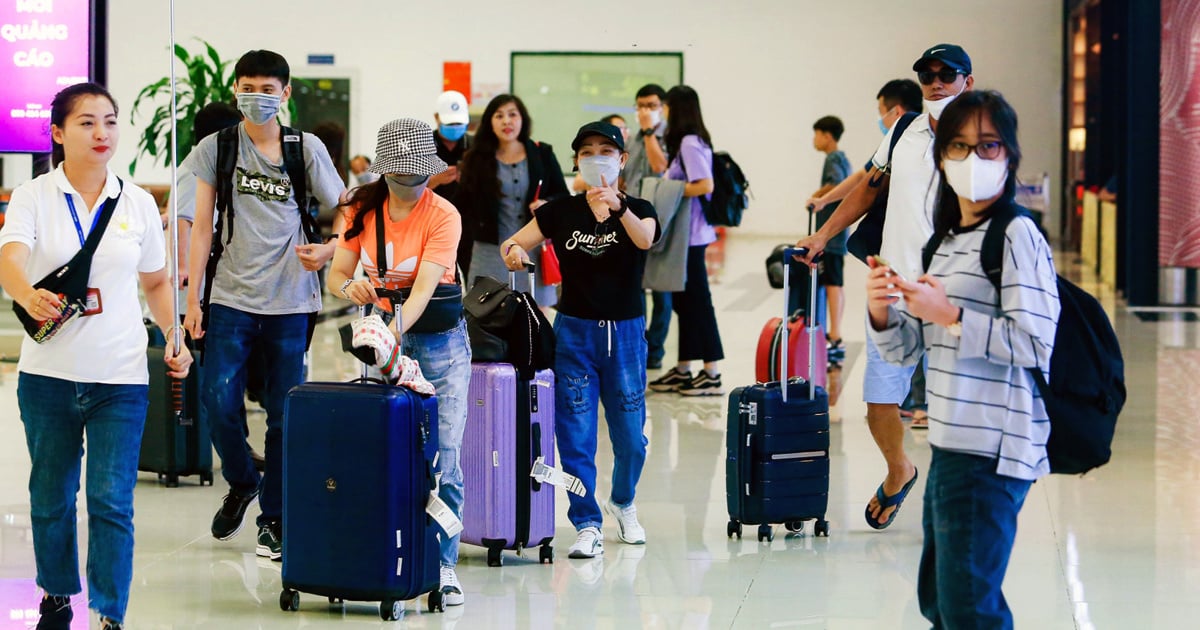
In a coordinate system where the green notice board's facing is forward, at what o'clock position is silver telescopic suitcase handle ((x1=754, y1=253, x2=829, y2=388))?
The silver telescopic suitcase handle is roughly at 12 o'clock from the green notice board.

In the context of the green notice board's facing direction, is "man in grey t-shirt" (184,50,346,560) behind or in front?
in front

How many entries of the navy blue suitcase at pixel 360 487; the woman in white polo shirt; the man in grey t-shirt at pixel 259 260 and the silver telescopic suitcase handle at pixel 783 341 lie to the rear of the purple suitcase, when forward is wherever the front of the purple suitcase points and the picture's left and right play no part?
1

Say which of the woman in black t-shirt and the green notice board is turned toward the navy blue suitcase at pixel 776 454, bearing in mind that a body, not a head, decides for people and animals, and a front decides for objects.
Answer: the green notice board

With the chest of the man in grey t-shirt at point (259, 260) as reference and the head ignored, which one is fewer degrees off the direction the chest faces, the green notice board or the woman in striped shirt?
the woman in striped shirt

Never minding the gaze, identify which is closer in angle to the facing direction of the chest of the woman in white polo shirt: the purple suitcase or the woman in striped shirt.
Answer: the woman in striped shirt

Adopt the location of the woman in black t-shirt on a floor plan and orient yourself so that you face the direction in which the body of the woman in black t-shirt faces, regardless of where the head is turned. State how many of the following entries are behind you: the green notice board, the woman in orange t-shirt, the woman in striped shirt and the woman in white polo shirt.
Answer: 1

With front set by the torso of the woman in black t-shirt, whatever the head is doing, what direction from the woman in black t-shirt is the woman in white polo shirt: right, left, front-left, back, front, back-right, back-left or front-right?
front-right

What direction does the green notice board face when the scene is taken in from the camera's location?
facing the viewer

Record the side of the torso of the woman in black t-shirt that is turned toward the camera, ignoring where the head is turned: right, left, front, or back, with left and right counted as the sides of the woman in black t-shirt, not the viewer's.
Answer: front

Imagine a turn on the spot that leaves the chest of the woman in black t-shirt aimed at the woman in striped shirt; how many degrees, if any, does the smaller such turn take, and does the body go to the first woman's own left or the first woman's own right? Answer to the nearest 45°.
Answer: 0° — they already face them

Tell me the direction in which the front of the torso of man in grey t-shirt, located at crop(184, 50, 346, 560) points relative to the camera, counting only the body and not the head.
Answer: toward the camera

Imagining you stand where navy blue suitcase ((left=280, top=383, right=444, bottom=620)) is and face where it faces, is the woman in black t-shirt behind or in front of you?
behind

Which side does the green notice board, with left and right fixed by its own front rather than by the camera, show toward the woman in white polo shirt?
front
